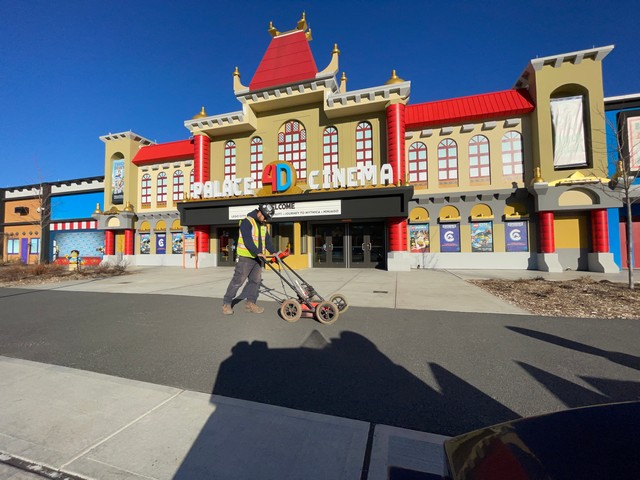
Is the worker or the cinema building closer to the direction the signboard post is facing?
the worker

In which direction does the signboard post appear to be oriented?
toward the camera

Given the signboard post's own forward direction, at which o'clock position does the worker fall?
The worker is roughly at 12 o'clock from the signboard post.

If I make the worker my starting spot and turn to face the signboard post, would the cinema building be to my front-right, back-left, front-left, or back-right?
front-right

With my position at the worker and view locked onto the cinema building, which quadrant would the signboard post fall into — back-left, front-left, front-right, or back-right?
front-left
